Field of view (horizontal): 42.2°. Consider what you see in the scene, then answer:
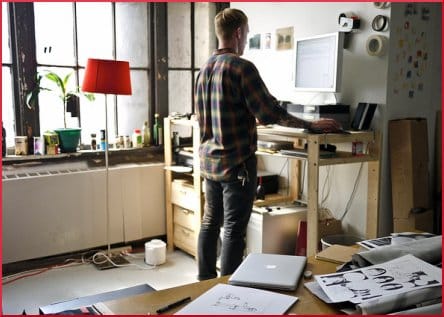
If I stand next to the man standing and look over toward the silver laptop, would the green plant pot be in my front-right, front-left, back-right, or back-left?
back-right

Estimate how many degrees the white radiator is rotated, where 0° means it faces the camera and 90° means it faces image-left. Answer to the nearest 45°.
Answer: approximately 315°

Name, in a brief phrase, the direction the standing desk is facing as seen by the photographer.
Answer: facing the viewer and to the left of the viewer

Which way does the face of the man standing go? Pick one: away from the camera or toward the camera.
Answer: away from the camera

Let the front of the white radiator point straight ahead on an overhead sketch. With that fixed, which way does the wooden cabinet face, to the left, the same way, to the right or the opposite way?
to the right

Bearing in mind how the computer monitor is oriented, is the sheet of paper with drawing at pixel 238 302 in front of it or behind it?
in front

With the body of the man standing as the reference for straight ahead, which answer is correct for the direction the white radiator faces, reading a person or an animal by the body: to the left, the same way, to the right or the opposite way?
to the right

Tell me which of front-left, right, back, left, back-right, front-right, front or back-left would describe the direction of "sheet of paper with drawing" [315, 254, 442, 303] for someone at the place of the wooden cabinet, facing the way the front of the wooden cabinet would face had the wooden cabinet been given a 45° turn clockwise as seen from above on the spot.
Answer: left

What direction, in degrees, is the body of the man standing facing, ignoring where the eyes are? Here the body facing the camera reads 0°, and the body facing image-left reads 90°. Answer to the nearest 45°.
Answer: approximately 225°

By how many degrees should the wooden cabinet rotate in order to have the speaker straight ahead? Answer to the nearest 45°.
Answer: approximately 90° to its left

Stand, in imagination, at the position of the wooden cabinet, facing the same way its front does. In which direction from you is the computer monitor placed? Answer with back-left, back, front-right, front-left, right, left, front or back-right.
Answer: left
